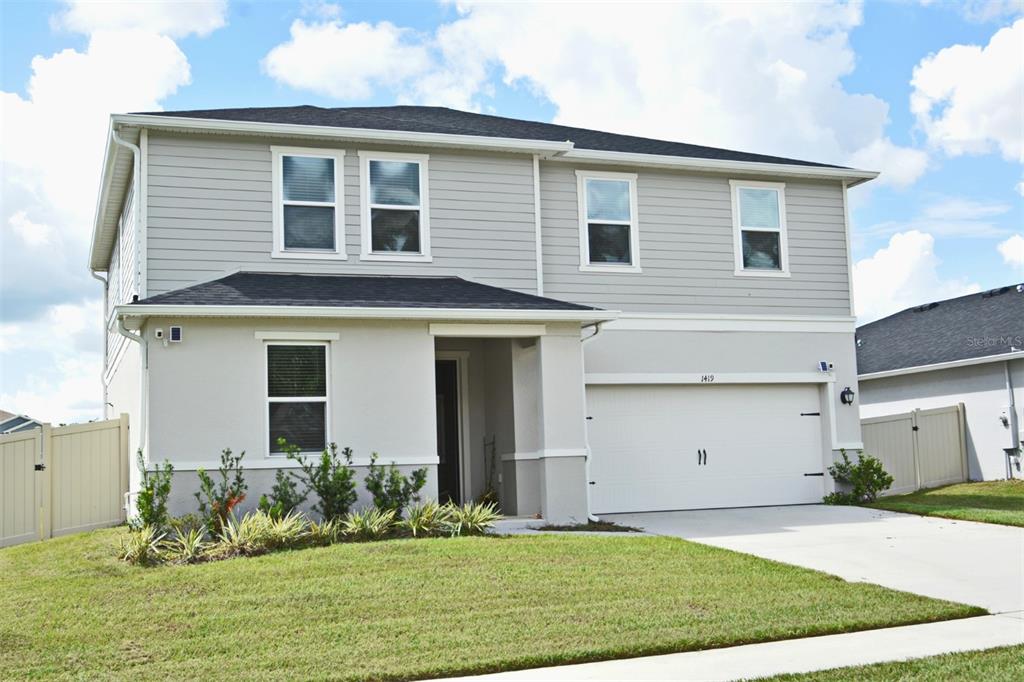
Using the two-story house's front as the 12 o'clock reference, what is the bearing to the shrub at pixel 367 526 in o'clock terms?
The shrub is roughly at 1 o'clock from the two-story house.

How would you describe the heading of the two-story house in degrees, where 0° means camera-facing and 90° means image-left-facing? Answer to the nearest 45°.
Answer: approximately 0°

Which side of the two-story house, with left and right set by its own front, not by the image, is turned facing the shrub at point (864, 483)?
left

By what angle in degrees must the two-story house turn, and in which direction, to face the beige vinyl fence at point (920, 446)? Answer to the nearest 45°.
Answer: approximately 135° to its left

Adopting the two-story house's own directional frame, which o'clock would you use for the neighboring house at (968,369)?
The neighboring house is roughly at 8 o'clock from the two-story house.

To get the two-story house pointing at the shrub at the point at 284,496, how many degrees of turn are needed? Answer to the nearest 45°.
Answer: approximately 45° to its right
